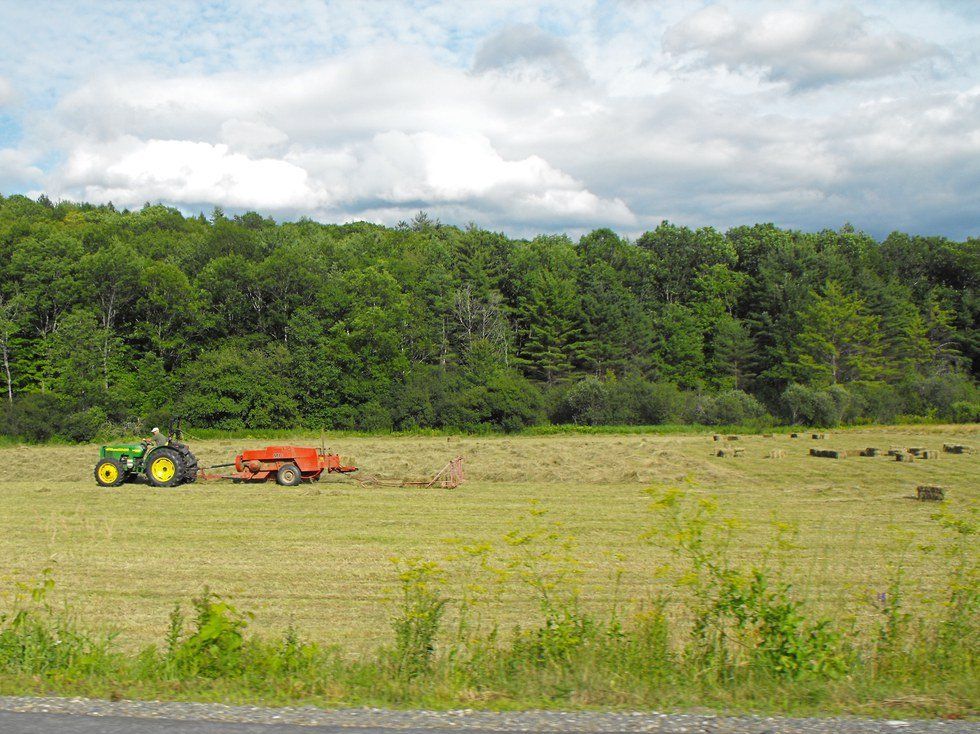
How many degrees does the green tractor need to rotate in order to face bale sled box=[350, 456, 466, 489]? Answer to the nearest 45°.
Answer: approximately 180°

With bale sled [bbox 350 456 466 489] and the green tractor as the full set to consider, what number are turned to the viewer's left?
2

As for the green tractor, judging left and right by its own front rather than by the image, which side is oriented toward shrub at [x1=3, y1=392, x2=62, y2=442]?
right

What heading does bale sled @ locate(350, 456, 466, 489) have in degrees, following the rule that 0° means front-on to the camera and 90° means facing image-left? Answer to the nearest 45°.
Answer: approximately 90°

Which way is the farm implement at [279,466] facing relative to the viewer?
to the viewer's left

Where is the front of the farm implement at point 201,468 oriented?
to the viewer's left

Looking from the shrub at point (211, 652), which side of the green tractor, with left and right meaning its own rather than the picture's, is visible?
left

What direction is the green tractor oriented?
to the viewer's left

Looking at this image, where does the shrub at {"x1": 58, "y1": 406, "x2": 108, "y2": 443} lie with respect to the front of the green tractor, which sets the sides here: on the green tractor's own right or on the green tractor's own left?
on the green tractor's own right
